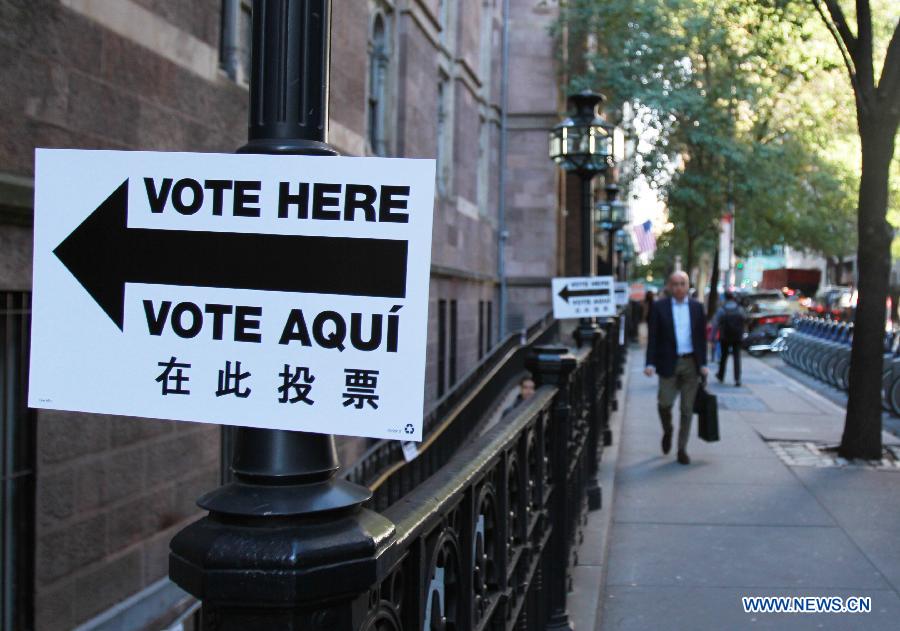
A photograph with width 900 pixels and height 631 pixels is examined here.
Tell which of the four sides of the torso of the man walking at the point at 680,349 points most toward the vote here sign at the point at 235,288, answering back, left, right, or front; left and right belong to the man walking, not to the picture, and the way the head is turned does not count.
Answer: front

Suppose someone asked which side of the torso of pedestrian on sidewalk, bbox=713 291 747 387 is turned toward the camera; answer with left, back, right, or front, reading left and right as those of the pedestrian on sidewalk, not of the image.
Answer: back

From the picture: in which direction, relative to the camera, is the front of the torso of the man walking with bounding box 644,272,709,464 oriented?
toward the camera

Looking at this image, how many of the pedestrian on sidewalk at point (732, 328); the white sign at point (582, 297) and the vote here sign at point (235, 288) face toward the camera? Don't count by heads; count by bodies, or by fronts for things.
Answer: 2

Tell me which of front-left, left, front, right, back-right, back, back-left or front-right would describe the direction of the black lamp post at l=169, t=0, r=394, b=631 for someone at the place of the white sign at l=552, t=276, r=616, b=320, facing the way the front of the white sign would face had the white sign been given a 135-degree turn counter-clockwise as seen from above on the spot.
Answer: back-right

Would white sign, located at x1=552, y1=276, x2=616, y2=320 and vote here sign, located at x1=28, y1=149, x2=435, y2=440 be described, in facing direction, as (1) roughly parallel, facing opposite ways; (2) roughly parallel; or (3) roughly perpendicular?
roughly parallel

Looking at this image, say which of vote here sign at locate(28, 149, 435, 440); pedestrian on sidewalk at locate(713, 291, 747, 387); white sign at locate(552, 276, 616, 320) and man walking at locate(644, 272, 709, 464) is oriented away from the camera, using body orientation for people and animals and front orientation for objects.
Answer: the pedestrian on sidewalk

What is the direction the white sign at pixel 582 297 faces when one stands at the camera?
facing the viewer

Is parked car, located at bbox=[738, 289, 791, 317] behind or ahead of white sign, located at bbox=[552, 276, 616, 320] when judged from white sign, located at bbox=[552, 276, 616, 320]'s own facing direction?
behind

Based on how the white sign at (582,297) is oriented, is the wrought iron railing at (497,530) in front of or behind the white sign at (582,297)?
in front

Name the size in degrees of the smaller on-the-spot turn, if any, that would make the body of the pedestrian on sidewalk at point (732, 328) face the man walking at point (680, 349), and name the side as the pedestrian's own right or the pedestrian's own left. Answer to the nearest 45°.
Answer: approximately 180°

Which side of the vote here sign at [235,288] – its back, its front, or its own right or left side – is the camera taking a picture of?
front

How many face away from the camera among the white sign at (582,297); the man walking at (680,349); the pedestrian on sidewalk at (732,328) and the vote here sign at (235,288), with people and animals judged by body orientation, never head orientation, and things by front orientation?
1

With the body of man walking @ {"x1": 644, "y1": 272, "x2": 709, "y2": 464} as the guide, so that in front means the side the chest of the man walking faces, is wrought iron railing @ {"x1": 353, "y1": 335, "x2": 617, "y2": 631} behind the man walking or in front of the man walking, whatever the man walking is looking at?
in front

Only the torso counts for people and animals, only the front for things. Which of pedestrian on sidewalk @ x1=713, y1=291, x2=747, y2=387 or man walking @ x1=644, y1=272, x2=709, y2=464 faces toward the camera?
the man walking

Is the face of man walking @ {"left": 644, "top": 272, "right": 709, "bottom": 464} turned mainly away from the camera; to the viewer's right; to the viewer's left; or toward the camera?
toward the camera

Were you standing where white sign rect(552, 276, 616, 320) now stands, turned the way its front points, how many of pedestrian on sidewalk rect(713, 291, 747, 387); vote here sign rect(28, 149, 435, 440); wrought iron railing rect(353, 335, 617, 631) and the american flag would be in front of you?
2
